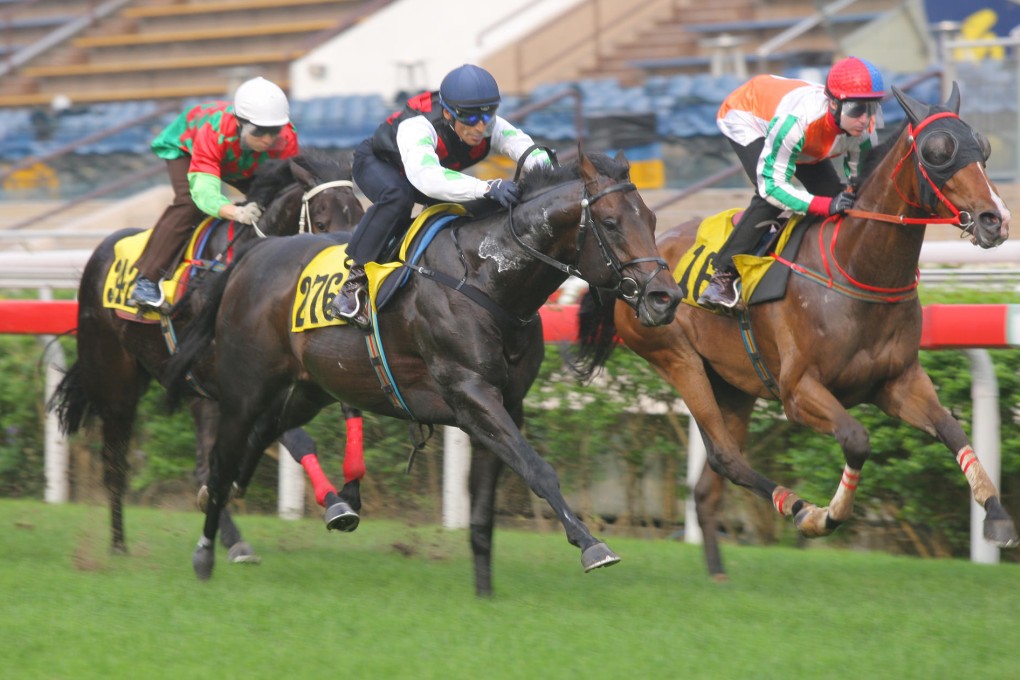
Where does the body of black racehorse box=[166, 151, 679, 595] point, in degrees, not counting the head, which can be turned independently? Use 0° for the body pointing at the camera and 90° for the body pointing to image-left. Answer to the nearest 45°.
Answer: approximately 315°

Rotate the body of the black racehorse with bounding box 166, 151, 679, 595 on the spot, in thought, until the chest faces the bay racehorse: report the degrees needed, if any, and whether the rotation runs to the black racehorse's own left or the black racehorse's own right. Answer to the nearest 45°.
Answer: approximately 45° to the black racehorse's own left

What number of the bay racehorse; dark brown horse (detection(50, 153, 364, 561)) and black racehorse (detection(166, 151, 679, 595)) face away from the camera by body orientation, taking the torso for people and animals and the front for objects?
0

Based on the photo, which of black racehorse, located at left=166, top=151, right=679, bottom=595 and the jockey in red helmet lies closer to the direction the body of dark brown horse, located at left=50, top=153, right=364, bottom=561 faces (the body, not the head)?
the jockey in red helmet

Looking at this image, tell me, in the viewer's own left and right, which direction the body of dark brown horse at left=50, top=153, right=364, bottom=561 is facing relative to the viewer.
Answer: facing to the right of the viewer

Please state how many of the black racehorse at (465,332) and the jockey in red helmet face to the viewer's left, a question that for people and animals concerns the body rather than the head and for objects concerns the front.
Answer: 0

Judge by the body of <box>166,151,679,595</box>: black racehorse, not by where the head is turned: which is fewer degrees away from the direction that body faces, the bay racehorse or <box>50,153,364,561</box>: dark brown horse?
the bay racehorse

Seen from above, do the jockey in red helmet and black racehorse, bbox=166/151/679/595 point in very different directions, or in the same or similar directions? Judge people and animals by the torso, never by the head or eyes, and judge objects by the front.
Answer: same or similar directions

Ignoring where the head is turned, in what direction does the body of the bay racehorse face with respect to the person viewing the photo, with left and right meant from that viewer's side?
facing the viewer and to the right of the viewer

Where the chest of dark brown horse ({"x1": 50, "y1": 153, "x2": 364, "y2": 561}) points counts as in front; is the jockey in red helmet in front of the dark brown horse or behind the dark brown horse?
in front

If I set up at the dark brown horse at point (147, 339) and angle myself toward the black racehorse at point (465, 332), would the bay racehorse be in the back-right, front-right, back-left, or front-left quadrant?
front-left

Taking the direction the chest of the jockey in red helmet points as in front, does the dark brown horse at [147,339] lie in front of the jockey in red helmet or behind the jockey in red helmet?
behind
